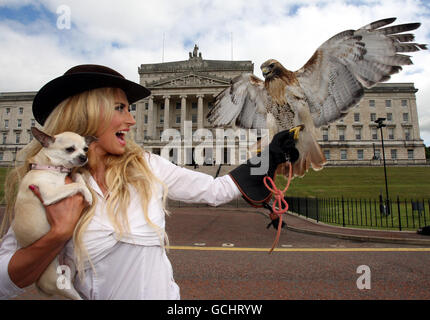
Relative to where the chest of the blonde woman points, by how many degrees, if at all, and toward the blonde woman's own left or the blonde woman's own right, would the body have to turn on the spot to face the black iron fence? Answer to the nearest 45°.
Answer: approximately 90° to the blonde woman's own left

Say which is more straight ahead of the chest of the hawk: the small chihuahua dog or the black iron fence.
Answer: the small chihuahua dog

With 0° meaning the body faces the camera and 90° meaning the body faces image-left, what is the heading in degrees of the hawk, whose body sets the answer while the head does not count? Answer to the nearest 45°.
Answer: approximately 45°
